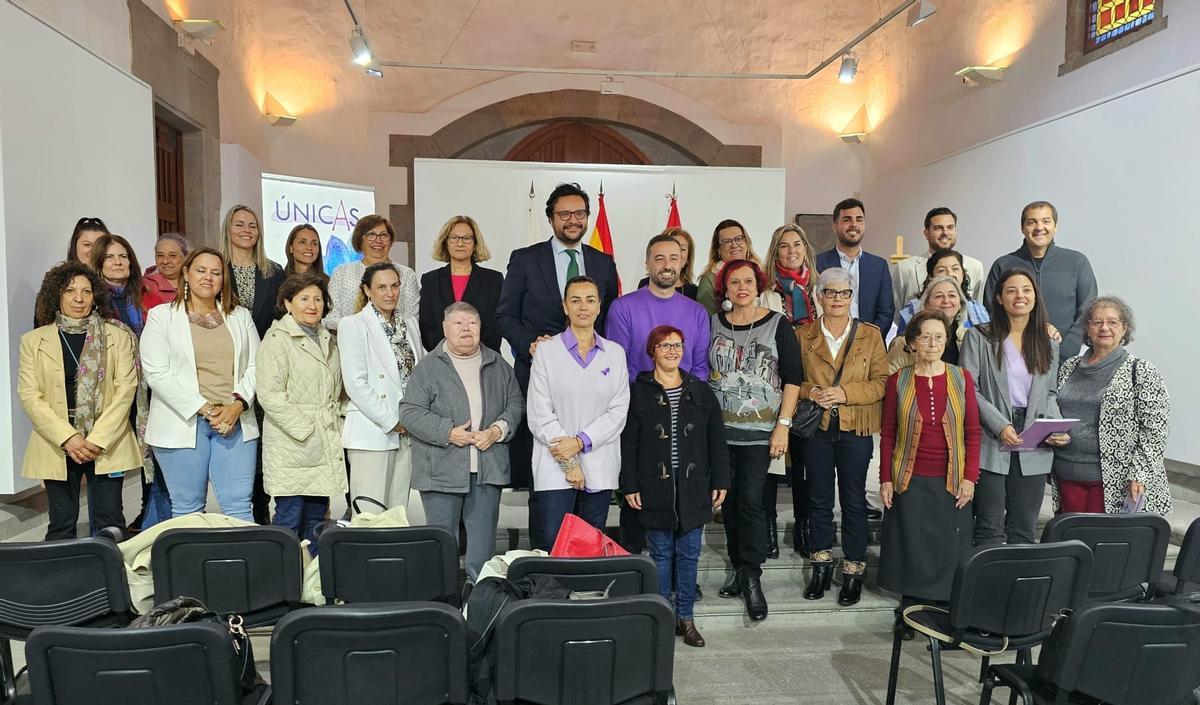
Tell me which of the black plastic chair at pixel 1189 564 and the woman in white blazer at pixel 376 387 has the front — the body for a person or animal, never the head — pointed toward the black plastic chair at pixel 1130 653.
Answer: the woman in white blazer

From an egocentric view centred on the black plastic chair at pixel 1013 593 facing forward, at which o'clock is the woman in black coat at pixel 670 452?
The woman in black coat is roughly at 11 o'clock from the black plastic chair.

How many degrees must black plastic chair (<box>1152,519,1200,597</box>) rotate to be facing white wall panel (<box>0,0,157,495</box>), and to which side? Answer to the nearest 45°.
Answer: approximately 45° to its left

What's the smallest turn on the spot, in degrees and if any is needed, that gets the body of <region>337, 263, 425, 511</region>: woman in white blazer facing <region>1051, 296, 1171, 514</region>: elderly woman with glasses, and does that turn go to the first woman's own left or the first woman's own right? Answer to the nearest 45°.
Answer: approximately 45° to the first woman's own left

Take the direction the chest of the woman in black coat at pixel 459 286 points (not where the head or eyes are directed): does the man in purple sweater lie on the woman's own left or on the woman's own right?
on the woman's own left

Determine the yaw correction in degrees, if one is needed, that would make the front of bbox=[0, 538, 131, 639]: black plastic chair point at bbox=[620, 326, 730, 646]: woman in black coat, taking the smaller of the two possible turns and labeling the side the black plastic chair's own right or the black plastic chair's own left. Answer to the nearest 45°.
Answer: approximately 90° to the black plastic chair's own right

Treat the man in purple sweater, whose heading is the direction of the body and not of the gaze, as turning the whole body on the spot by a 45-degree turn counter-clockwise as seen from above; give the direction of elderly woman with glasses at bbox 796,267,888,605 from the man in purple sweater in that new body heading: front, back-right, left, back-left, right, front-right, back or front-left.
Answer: front-left

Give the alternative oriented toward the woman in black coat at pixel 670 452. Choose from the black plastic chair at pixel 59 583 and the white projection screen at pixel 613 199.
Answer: the white projection screen

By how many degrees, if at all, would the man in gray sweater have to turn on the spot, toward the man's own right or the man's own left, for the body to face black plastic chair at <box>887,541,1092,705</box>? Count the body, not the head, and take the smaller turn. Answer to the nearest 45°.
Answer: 0° — they already face it

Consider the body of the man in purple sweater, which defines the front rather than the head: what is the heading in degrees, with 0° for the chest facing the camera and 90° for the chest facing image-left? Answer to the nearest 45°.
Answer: approximately 0°

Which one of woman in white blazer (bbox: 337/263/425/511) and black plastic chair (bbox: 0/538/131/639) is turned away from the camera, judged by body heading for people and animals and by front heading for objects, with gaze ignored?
the black plastic chair

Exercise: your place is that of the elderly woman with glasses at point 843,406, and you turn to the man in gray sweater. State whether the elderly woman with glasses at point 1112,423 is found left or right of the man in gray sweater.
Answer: right

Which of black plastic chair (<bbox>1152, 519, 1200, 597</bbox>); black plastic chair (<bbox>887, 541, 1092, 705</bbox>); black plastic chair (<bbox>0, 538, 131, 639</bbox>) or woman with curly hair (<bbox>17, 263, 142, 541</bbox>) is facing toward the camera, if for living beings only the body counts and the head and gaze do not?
the woman with curly hair

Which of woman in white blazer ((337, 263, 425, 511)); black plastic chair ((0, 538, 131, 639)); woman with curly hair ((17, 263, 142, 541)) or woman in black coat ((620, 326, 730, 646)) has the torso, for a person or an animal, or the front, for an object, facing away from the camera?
the black plastic chair

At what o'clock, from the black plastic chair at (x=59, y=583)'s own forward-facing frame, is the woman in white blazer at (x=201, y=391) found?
The woman in white blazer is roughly at 1 o'clock from the black plastic chair.
